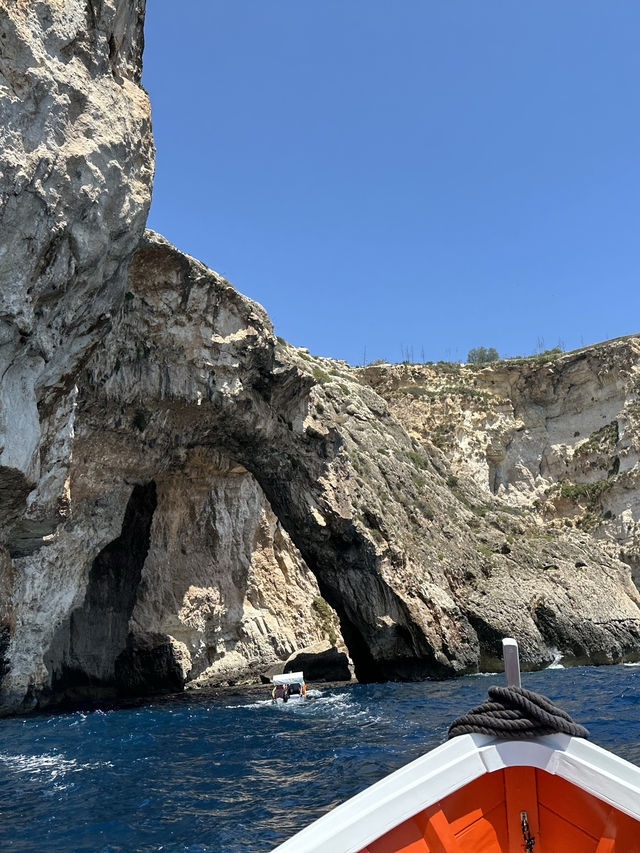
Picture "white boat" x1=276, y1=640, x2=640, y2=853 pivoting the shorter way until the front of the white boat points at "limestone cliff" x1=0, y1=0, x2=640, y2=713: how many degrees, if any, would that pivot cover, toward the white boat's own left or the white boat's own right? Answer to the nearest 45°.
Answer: approximately 45° to the white boat's own left

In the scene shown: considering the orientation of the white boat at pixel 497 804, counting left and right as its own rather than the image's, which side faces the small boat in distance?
front

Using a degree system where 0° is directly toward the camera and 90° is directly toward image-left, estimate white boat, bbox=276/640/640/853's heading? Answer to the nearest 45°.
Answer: approximately 180°
